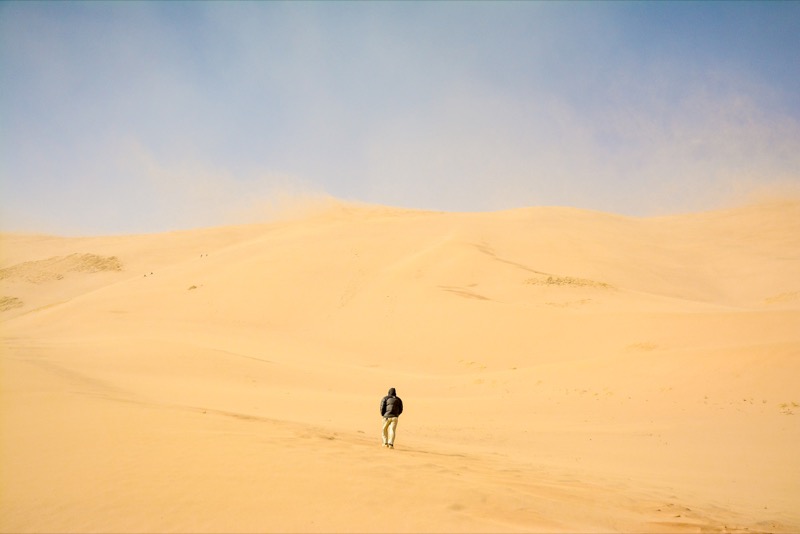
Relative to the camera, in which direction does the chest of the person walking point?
away from the camera
